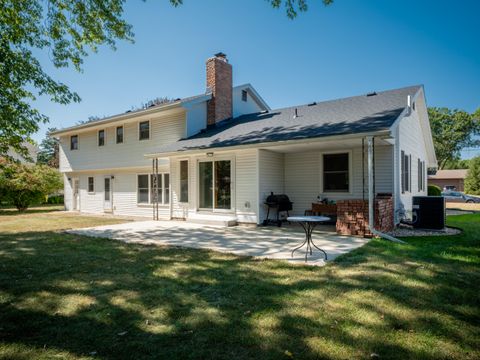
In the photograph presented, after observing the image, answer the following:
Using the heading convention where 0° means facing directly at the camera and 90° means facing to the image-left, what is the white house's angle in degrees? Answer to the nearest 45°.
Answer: approximately 225°

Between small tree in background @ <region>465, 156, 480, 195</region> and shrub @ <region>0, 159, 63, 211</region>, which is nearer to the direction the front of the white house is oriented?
the small tree in background

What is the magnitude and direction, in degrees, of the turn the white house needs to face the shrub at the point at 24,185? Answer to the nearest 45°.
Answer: approximately 90° to its left

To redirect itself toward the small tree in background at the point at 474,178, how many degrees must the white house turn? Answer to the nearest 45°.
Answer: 0° — it already faces it

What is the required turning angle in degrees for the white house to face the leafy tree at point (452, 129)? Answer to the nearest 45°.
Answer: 0° — it already faces it

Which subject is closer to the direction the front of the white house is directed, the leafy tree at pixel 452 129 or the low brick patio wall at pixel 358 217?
the leafy tree
